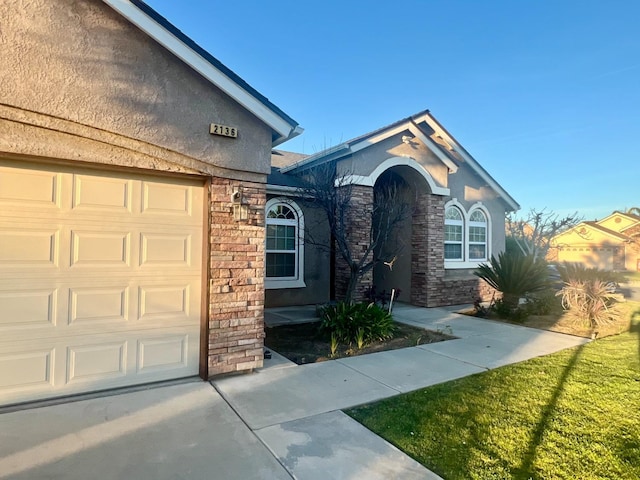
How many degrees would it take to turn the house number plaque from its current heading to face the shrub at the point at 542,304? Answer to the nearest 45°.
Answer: approximately 90° to its left

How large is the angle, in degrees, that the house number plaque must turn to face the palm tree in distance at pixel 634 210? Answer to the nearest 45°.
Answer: approximately 135° to its left

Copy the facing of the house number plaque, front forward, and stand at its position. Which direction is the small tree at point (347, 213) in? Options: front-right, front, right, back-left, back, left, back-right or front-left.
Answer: back-left

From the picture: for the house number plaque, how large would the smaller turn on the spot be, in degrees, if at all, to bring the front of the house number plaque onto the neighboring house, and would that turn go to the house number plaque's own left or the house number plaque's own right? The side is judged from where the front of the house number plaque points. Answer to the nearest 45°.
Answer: approximately 135° to the house number plaque's own left

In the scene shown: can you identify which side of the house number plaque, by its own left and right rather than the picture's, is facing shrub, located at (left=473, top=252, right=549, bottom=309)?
left

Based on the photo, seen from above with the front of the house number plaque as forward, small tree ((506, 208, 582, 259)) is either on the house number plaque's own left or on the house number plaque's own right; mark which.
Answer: on the house number plaque's own left

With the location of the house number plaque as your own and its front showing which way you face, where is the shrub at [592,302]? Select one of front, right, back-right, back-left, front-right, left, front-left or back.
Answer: left
